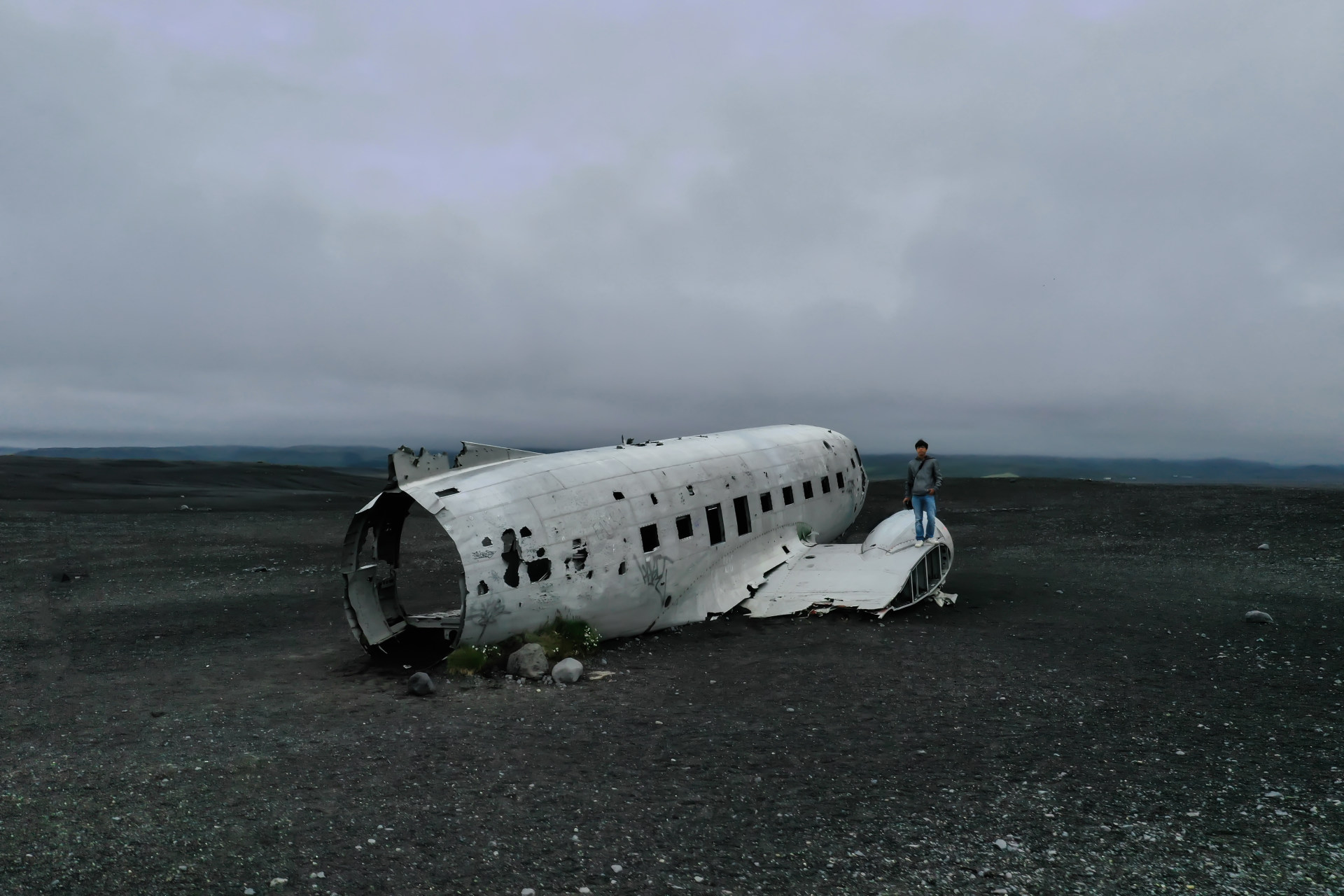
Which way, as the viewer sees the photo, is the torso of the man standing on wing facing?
toward the camera

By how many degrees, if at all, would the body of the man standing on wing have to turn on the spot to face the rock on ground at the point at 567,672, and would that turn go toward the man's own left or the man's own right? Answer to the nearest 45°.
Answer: approximately 45° to the man's own right

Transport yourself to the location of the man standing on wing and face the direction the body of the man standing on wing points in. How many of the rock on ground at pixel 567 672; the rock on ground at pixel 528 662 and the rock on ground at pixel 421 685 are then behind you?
0

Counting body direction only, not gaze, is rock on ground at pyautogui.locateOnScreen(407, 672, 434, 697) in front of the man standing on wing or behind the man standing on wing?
in front

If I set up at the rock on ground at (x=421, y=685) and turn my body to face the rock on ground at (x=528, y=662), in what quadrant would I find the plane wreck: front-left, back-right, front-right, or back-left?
front-left

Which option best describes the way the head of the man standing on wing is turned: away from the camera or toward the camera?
toward the camera
